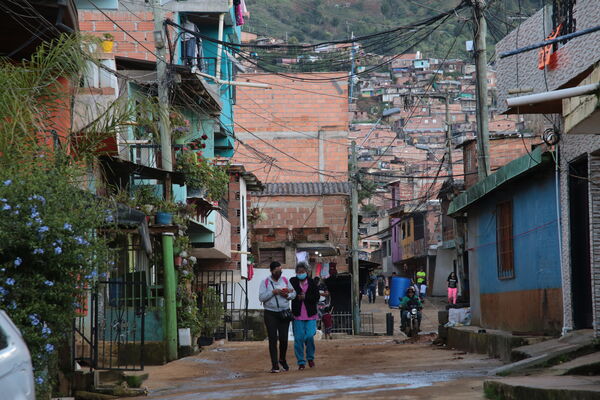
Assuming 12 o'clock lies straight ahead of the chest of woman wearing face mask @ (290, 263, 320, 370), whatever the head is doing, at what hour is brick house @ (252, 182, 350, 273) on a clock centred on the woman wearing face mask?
The brick house is roughly at 6 o'clock from the woman wearing face mask.

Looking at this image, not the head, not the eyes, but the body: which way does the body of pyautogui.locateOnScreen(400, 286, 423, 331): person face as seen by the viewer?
toward the camera

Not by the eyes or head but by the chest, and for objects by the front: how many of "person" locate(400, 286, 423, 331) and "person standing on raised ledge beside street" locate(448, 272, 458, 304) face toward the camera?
2

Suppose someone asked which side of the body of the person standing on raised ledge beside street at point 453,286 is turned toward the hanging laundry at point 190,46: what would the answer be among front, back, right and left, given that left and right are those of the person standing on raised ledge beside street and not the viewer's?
front

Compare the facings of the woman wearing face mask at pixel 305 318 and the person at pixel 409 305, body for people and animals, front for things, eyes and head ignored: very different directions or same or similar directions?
same or similar directions

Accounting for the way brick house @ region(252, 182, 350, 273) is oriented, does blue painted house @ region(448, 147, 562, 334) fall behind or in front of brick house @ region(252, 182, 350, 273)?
in front

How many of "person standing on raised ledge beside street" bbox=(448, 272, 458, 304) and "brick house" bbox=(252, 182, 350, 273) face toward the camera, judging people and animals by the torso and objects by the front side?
2

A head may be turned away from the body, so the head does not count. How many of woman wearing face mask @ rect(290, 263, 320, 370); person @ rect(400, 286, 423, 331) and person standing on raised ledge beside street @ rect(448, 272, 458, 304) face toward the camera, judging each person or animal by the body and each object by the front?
3

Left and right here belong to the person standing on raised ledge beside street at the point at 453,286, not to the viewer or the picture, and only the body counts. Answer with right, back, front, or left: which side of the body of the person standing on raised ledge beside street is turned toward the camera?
front

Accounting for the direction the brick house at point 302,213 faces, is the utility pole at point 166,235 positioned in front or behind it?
in front

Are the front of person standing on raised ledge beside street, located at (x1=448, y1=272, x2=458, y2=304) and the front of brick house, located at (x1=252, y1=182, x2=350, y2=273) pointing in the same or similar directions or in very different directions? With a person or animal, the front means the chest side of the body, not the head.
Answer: same or similar directions

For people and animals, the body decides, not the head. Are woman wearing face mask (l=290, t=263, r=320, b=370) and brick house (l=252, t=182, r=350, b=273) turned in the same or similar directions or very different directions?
same or similar directions

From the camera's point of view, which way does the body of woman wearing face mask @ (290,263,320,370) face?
toward the camera

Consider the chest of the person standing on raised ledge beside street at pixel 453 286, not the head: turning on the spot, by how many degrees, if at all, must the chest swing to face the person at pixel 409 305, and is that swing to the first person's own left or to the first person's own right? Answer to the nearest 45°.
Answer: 0° — they already face them
